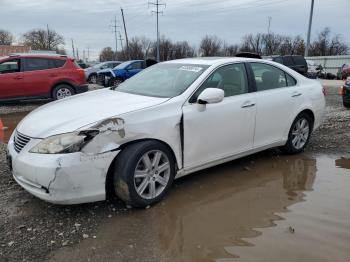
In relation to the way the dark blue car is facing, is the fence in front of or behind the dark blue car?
behind

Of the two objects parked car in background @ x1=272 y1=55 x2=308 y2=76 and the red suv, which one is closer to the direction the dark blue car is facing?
the red suv

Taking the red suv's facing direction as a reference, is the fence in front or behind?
behind

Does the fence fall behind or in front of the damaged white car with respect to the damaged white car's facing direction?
behind

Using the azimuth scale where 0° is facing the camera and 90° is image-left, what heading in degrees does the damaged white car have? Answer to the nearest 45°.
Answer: approximately 45°

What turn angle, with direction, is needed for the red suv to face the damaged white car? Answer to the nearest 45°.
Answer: approximately 90° to its left

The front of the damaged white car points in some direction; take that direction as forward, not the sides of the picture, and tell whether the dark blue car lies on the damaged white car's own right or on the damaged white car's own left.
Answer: on the damaged white car's own right

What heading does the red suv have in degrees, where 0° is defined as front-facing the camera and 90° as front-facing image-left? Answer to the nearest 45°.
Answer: approximately 90°
